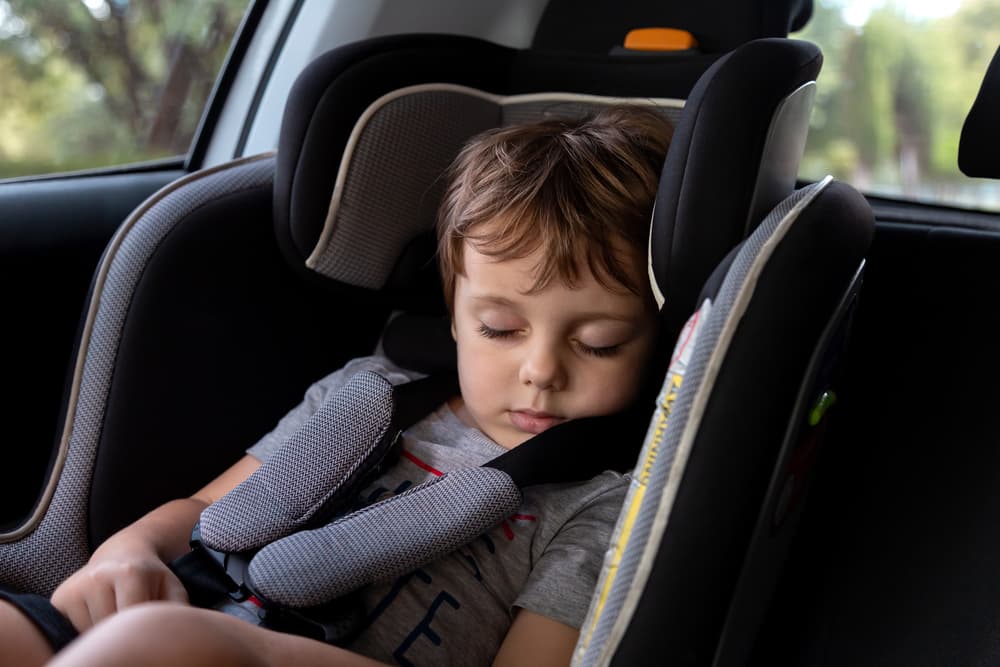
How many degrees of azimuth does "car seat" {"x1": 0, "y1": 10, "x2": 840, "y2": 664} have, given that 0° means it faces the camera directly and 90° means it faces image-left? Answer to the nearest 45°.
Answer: approximately 45°
